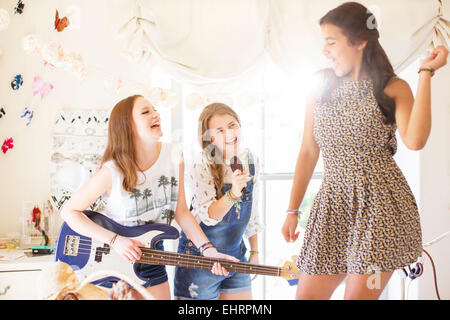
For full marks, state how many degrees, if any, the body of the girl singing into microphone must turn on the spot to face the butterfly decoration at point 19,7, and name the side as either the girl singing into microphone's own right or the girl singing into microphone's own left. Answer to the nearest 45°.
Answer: approximately 135° to the girl singing into microphone's own right

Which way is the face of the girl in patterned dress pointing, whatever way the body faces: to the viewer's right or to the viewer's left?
to the viewer's left

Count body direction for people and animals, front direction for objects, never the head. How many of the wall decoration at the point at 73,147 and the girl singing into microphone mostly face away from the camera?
0

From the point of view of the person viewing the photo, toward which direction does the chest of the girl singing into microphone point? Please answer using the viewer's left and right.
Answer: facing the viewer and to the right of the viewer

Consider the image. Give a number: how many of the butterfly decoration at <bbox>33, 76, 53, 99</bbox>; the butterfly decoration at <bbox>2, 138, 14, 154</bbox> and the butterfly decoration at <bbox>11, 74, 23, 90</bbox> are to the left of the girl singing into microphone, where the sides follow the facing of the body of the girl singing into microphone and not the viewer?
0

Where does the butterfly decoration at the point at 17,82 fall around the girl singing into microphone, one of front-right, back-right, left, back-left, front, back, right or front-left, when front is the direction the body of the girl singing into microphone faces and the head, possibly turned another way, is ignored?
back-right

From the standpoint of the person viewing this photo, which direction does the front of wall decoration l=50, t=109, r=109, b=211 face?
facing the viewer

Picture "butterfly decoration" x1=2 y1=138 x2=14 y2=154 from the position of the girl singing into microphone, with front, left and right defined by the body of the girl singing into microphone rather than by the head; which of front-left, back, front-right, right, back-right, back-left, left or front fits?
back-right
